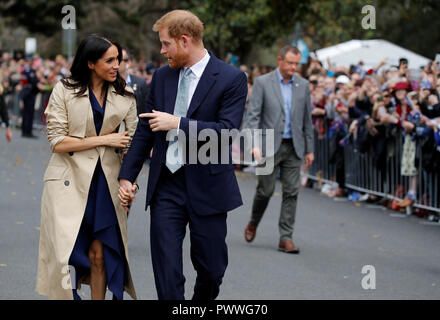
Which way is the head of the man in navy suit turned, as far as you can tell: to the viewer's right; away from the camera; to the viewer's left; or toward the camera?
to the viewer's left

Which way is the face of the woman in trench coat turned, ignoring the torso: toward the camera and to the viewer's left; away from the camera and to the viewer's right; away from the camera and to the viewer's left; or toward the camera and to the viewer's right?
toward the camera and to the viewer's right

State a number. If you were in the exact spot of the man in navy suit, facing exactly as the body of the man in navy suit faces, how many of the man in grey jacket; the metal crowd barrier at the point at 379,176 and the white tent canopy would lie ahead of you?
0

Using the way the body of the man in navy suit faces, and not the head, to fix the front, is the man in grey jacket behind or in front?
behind

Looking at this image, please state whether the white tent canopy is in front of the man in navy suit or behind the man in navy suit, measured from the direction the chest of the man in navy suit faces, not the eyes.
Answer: behind

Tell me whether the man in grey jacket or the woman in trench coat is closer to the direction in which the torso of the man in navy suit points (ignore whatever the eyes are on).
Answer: the woman in trench coat

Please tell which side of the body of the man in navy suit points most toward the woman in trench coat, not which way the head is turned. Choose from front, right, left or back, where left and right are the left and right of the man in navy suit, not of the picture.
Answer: right

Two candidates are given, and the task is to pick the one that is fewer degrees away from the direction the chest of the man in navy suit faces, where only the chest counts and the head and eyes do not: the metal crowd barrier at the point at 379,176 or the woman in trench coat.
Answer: the woman in trench coat
